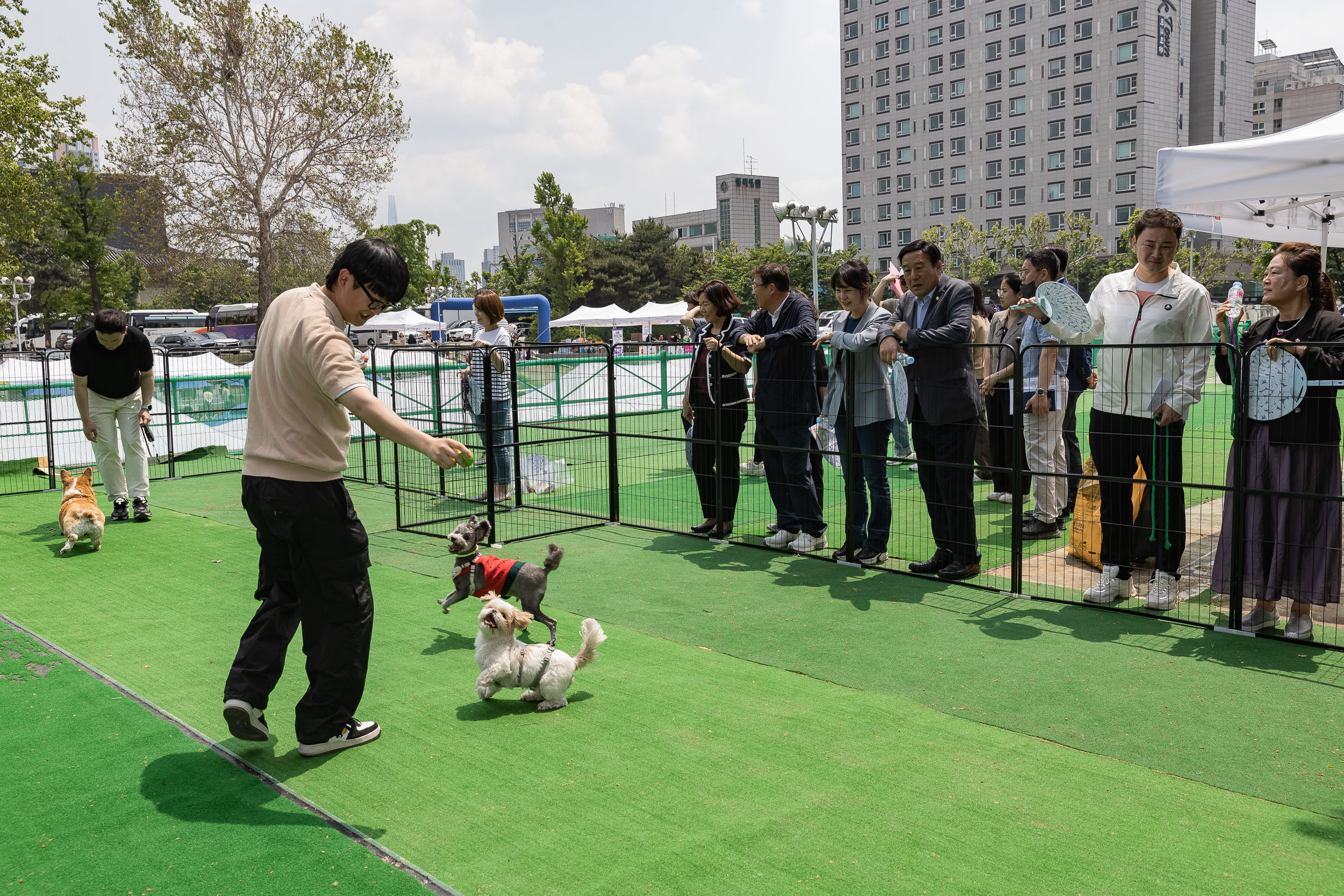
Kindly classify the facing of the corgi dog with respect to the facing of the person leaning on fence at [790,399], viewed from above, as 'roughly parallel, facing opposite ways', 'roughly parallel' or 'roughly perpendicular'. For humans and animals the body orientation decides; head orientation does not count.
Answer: roughly perpendicular

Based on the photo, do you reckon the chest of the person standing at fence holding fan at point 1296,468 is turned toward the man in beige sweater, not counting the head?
yes

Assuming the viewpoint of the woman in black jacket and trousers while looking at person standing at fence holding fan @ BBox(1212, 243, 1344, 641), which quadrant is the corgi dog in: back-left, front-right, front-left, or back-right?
back-right

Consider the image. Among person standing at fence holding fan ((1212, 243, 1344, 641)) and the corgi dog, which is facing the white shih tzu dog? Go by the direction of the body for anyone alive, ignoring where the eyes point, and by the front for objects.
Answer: the person standing at fence holding fan

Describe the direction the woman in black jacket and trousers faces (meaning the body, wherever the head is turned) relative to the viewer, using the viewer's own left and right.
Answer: facing the viewer and to the left of the viewer

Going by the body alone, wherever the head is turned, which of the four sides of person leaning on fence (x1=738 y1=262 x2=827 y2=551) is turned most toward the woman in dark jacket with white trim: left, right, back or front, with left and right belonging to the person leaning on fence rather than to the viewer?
right

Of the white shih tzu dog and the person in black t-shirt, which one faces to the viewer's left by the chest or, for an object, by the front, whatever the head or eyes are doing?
the white shih tzu dog

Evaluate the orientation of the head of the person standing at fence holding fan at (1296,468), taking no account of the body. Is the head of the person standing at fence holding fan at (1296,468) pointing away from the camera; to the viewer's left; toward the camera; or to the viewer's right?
to the viewer's left

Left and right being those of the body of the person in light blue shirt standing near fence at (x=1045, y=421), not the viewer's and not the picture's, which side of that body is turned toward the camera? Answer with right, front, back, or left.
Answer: left

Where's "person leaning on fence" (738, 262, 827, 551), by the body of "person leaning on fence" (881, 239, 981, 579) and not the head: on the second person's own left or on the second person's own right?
on the second person's own right

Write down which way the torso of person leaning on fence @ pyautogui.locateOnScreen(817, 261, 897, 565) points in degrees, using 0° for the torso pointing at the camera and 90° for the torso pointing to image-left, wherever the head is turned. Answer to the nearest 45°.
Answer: approximately 45°
